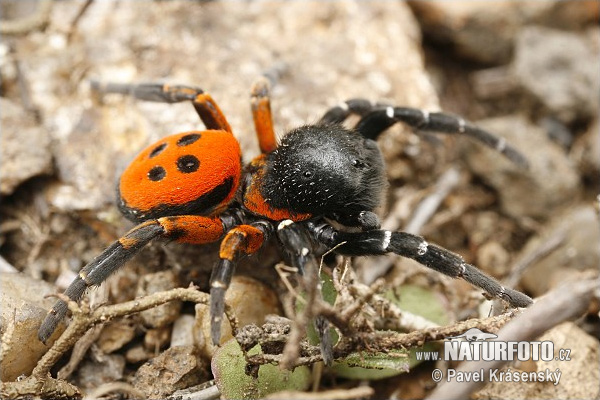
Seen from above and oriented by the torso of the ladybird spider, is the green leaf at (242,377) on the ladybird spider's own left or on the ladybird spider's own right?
on the ladybird spider's own right

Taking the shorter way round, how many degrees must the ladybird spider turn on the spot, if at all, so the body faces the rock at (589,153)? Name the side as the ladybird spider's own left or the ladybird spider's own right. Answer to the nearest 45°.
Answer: approximately 45° to the ladybird spider's own left

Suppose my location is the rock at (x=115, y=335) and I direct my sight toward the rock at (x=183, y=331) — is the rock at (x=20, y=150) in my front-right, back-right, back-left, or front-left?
back-left

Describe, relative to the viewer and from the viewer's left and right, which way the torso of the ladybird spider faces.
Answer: facing to the right of the viewer

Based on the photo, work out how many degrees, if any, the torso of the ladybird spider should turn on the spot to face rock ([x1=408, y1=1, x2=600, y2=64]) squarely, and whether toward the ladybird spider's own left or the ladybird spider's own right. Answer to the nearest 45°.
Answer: approximately 45° to the ladybird spider's own left

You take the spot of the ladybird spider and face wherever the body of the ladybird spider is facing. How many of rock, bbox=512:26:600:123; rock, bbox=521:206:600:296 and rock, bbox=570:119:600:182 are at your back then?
0
